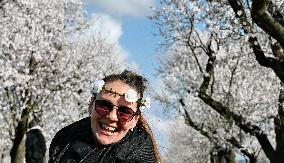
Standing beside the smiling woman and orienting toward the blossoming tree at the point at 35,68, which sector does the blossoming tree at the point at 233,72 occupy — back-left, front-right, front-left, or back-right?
front-right

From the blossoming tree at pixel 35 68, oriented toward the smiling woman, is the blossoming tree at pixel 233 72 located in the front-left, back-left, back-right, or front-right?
front-left

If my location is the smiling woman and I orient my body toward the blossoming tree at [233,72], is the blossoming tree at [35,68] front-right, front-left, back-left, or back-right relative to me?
front-left

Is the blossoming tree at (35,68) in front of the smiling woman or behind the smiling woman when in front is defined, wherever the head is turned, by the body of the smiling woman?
behind

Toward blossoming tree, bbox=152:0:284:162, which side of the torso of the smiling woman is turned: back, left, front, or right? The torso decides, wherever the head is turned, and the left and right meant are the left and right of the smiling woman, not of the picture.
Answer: back

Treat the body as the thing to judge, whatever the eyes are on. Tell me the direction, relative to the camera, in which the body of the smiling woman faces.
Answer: toward the camera
